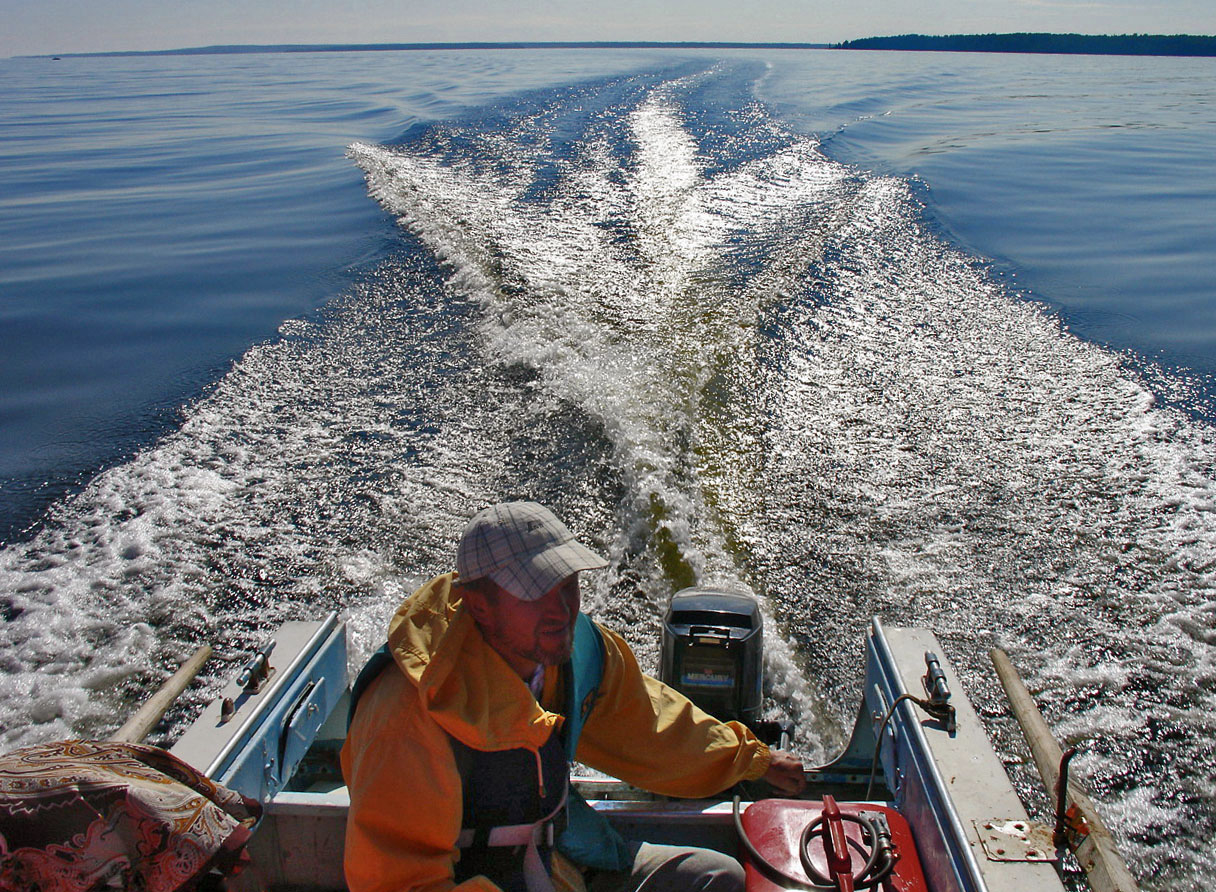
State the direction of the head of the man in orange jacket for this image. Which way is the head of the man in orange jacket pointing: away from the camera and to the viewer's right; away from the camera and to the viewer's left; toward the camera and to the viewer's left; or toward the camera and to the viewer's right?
toward the camera and to the viewer's right

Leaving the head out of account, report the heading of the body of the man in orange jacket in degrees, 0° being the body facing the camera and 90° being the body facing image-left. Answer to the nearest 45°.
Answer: approximately 315°

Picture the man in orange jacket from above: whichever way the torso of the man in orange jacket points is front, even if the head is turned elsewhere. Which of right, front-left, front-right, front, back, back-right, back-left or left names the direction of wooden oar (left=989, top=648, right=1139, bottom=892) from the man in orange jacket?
front-left

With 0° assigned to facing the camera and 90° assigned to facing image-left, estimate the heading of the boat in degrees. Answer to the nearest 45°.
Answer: approximately 0°
